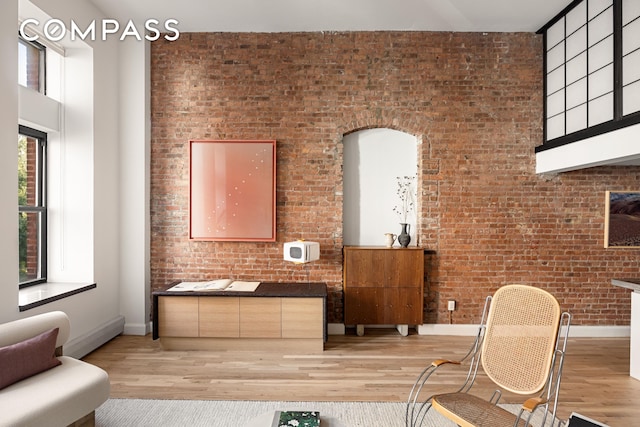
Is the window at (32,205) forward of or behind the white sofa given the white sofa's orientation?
behind

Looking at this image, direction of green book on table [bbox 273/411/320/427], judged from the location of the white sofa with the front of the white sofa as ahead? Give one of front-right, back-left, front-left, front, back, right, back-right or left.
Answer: front

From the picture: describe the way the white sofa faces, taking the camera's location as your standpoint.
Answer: facing the viewer and to the right of the viewer

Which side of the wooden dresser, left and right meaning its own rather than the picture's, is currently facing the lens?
front

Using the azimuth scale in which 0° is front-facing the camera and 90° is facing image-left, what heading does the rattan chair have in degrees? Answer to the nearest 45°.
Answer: approximately 45°

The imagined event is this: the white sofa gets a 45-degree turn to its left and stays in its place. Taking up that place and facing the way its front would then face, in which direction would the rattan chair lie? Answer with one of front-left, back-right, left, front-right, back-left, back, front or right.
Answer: front-right

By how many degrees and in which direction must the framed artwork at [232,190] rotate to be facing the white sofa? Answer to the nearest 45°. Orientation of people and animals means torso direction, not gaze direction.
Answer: approximately 45° to its right

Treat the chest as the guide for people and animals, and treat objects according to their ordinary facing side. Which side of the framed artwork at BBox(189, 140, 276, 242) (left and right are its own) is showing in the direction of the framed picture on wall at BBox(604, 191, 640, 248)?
left

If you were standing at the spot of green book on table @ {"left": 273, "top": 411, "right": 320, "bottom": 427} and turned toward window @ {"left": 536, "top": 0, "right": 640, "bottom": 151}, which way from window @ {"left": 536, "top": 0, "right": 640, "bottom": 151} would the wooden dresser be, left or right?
left

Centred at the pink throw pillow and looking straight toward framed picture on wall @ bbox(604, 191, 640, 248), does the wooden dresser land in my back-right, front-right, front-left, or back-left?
front-left

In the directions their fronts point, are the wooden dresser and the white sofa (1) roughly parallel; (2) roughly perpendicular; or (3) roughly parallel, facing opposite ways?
roughly perpendicular

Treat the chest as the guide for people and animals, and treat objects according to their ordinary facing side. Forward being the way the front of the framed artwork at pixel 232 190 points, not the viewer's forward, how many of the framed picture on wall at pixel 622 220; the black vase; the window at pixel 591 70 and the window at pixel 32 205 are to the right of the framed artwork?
1

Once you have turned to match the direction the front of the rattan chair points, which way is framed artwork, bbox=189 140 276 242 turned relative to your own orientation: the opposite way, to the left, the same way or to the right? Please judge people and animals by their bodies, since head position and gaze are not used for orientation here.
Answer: to the left

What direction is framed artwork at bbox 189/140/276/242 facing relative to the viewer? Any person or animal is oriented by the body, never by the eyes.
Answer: toward the camera

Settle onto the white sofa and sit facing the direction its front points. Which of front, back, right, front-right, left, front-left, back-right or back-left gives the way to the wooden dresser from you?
front-left

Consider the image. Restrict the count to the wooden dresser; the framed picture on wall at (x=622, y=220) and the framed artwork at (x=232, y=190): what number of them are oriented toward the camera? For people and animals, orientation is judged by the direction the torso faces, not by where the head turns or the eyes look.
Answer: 3

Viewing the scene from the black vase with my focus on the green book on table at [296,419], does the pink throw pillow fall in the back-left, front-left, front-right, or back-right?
front-right

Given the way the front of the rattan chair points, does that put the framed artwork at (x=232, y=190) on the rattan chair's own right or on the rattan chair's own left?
on the rattan chair's own right

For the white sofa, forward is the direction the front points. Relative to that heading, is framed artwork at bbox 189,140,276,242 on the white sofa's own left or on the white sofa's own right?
on the white sofa's own left

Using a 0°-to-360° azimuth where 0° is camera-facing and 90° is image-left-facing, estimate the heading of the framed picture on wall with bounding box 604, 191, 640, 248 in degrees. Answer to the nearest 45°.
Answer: approximately 0°
